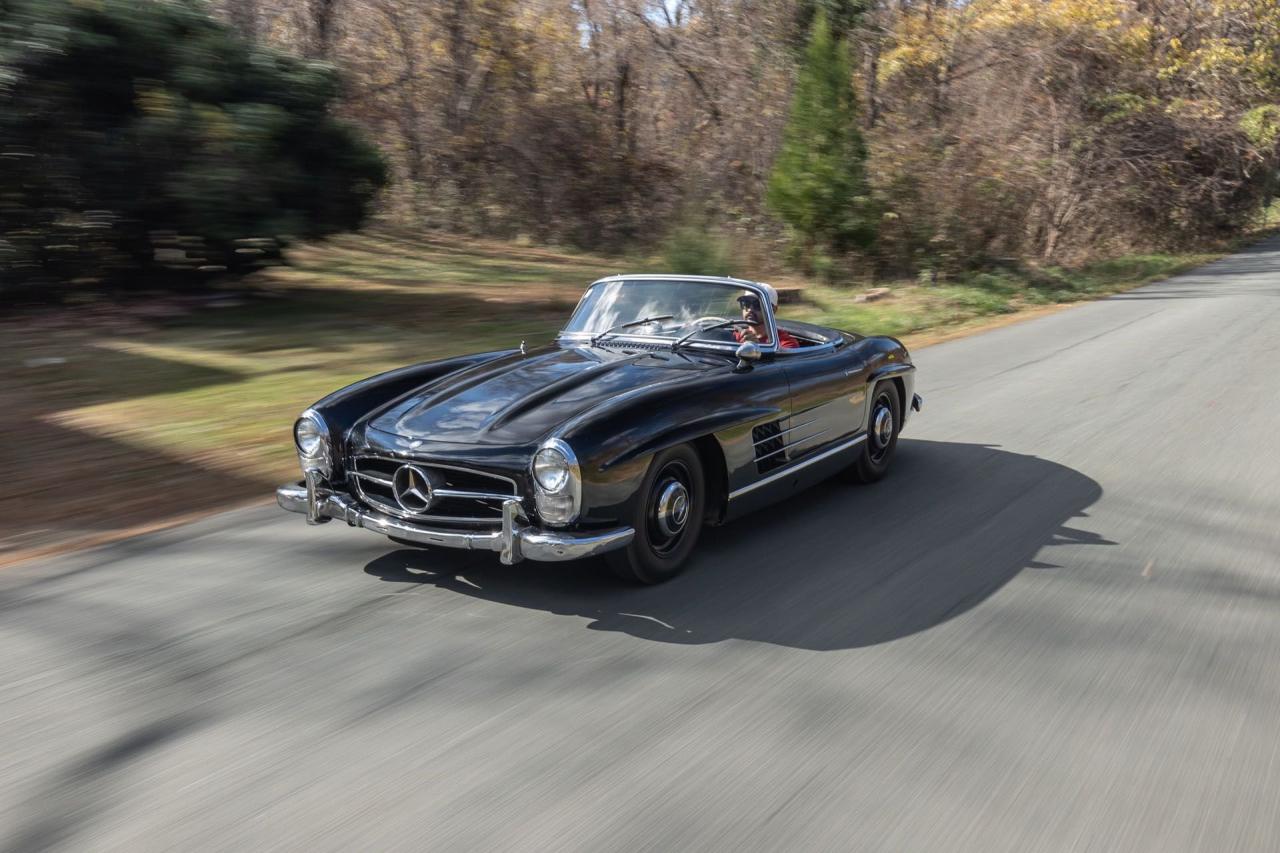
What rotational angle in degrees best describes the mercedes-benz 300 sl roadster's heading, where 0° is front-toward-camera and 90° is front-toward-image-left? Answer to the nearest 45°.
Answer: approximately 45°

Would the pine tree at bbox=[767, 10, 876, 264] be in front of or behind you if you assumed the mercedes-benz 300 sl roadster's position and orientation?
behind

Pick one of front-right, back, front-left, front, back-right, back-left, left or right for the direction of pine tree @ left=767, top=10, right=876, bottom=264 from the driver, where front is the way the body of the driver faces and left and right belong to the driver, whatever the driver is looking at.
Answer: back-right

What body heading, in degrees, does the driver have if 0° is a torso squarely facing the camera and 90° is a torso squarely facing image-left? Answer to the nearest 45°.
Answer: approximately 45°

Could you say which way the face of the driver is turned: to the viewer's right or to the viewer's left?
to the viewer's left
